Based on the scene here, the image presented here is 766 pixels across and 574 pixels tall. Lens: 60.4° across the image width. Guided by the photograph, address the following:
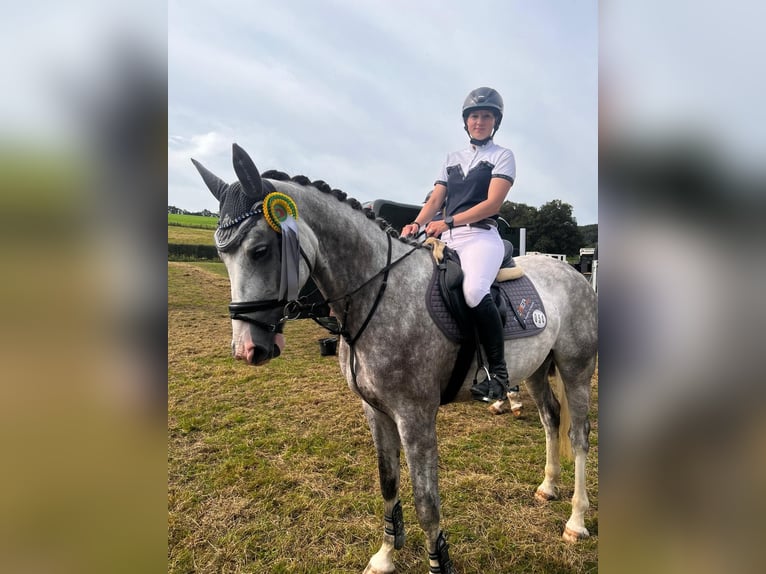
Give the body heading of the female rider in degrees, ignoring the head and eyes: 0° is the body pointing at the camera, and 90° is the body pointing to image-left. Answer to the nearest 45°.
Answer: approximately 45°

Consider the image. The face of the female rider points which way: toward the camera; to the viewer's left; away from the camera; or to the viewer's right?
toward the camera

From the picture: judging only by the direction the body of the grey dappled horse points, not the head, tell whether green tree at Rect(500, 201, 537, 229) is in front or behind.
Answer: behind

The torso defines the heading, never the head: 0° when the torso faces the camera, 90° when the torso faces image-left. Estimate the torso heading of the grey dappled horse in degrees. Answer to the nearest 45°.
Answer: approximately 45°

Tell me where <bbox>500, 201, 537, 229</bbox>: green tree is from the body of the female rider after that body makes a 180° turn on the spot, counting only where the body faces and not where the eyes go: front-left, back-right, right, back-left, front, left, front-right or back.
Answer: front-left
